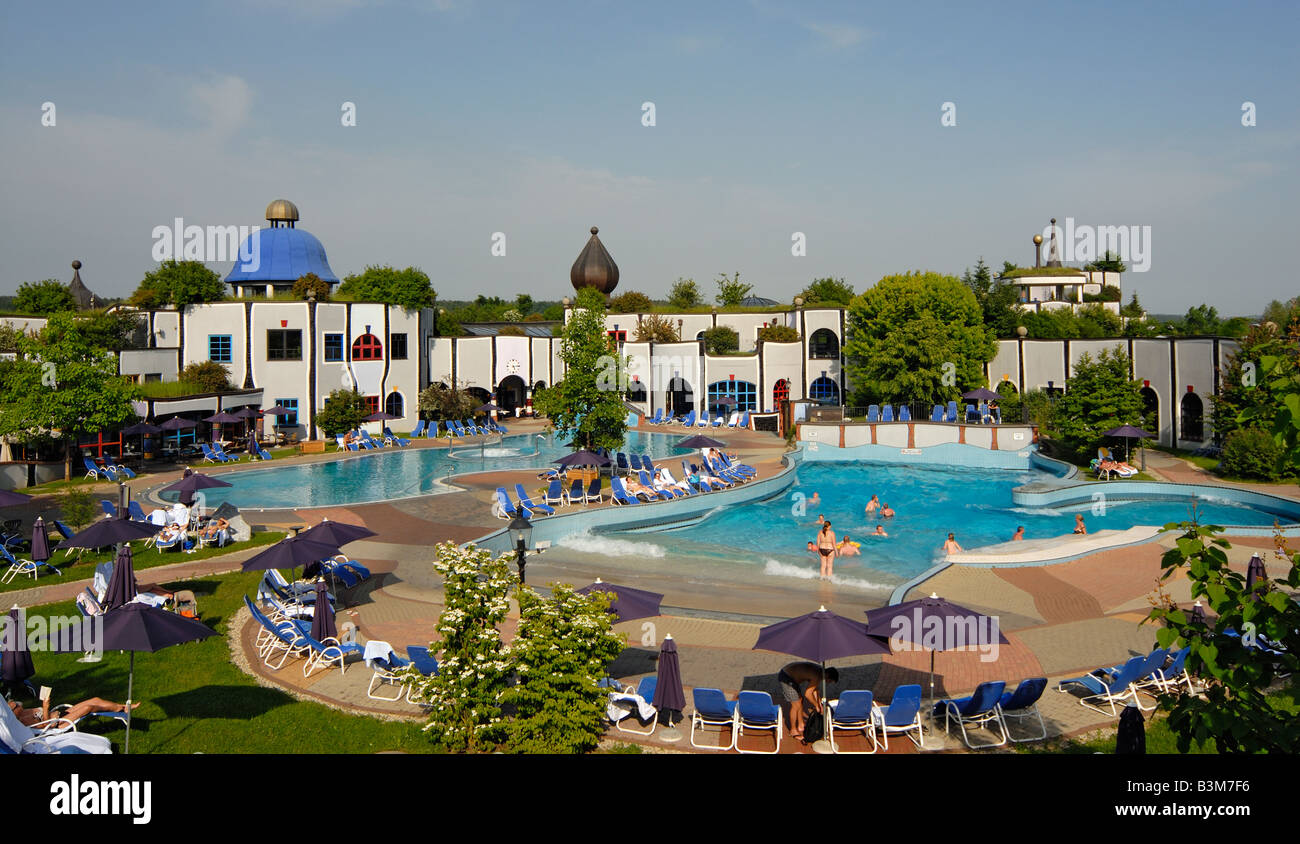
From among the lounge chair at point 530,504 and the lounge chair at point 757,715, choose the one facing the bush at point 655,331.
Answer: the lounge chair at point 757,715

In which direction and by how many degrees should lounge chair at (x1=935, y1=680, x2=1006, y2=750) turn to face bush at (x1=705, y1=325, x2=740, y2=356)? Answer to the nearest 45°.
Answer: approximately 45° to its right

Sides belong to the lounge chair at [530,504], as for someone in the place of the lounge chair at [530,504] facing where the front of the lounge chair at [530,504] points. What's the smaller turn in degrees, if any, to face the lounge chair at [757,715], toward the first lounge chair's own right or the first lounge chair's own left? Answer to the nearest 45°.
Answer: approximately 45° to the first lounge chair's own right

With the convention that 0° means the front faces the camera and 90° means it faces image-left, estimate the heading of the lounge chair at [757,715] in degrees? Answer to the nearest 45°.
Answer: approximately 180°
